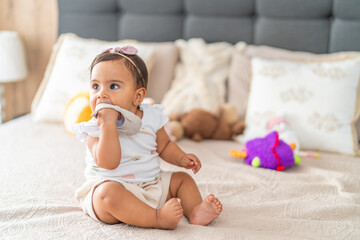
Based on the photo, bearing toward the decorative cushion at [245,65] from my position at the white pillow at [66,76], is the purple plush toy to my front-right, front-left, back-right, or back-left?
front-right

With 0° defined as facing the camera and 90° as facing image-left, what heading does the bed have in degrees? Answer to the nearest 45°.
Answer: approximately 0°

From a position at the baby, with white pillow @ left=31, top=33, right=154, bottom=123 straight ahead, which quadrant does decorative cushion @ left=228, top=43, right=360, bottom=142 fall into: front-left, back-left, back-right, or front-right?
front-right

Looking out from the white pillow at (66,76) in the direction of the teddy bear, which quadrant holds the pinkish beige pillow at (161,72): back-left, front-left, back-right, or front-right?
front-left

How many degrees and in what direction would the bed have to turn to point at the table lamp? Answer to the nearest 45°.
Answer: approximately 135° to its right
